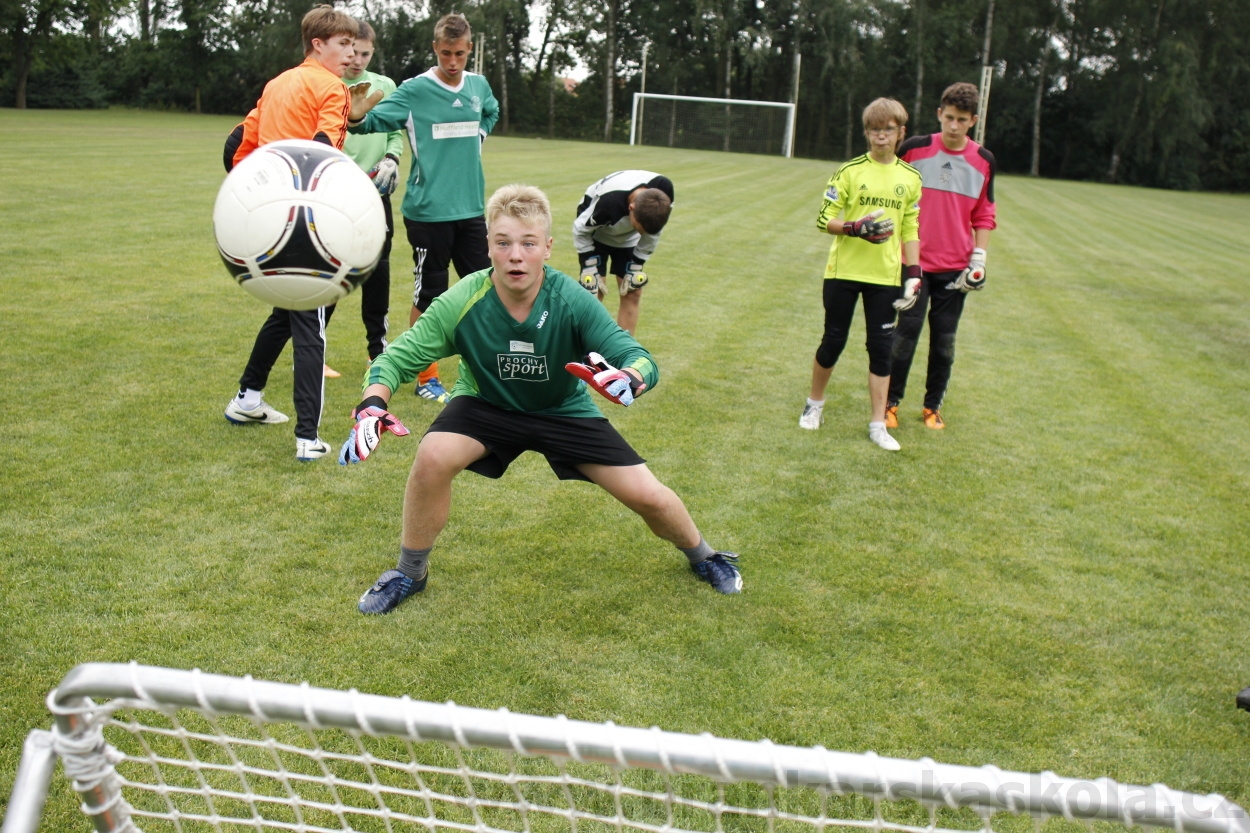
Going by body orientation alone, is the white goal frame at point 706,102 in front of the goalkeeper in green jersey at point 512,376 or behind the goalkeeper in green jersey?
behind

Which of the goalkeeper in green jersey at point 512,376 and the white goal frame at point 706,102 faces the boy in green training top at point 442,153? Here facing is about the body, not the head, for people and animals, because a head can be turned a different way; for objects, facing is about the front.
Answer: the white goal frame

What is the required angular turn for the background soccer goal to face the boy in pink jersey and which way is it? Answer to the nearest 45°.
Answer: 0° — it already faces them

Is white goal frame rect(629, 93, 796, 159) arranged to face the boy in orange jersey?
yes

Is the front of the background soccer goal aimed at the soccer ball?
yes

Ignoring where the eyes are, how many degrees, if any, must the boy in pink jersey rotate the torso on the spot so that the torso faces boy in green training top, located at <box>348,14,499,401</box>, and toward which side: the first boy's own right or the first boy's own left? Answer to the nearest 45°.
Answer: approximately 90° to the first boy's own right

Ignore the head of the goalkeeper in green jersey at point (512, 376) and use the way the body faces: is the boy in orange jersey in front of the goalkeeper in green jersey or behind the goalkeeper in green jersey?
behind

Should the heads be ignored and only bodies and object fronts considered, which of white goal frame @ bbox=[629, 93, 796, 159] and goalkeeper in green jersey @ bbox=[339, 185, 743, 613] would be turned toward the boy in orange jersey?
the white goal frame

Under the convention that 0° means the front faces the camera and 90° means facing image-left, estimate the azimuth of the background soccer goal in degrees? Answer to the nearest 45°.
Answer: approximately 0°
